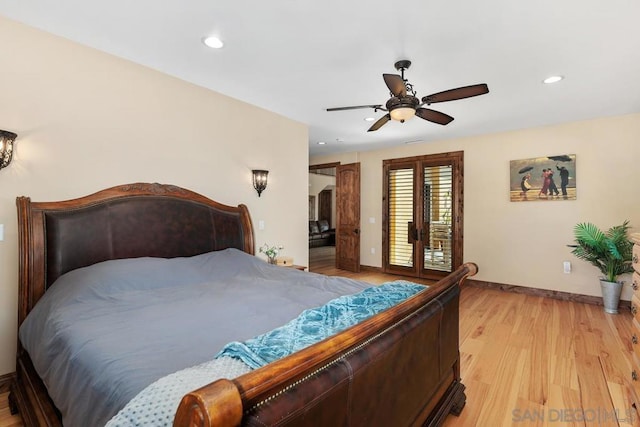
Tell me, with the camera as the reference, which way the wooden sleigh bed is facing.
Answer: facing the viewer and to the right of the viewer

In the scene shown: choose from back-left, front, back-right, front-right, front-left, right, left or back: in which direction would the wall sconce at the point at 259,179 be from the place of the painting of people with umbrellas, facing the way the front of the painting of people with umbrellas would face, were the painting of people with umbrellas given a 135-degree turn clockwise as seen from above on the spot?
left

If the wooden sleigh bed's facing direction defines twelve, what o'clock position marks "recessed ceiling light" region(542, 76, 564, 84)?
The recessed ceiling light is roughly at 10 o'clock from the wooden sleigh bed.

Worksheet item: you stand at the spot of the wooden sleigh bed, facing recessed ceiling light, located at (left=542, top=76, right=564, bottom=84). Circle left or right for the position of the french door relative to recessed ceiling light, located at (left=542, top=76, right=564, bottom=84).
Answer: left

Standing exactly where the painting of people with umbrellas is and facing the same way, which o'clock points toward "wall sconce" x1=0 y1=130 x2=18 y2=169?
The wall sconce is roughly at 1 o'clock from the painting of people with umbrellas.

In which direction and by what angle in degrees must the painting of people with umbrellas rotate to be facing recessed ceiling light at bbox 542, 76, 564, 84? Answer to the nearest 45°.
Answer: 0° — it already faces it

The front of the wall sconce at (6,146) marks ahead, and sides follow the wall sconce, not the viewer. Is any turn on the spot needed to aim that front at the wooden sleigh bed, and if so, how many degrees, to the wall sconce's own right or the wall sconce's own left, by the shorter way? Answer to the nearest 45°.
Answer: approximately 45° to the wall sconce's own left

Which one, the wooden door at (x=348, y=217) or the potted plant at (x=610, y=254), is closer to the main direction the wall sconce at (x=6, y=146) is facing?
the potted plant

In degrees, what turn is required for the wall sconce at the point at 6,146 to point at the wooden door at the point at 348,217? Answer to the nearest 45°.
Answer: approximately 90° to its left

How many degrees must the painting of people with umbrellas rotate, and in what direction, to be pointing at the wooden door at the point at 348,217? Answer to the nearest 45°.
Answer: approximately 90° to its right

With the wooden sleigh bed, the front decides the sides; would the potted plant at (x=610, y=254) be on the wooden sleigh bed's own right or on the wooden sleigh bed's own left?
on the wooden sleigh bed's own left

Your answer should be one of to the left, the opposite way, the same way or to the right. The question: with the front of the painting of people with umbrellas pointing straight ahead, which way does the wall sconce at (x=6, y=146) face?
to the left

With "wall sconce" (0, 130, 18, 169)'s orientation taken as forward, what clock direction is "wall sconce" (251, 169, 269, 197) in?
"wall sconce" (251, 169, 269, 197) is roughly at 9 o'clock from "wall sconce" (0, 130, 18, 169).

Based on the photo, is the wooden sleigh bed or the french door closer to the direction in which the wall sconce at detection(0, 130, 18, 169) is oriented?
the wooden sleigh bed
